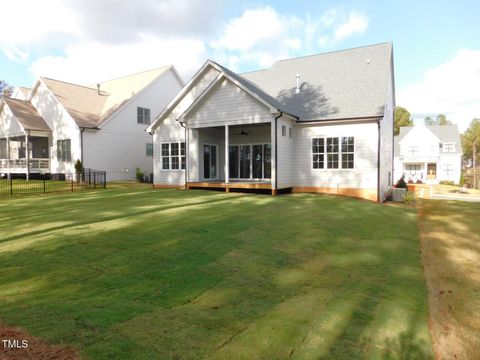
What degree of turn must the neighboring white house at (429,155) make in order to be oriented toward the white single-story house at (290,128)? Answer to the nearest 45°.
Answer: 0° — it already faces it

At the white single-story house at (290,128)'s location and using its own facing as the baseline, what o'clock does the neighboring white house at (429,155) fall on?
The neighboring white house is roughly at 1 o'clock from the white single-story house.

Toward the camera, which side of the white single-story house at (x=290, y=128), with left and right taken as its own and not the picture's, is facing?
back

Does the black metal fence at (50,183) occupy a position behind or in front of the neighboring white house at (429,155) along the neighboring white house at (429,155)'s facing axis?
in front

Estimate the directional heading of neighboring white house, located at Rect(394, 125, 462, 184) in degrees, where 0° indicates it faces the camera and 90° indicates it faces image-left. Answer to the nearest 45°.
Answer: approximately 0°

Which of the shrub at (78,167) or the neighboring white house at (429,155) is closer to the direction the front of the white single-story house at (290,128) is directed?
the neighboring white house

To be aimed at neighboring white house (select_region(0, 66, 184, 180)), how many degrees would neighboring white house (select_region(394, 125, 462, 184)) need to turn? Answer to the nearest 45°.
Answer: approximately 45° to its right

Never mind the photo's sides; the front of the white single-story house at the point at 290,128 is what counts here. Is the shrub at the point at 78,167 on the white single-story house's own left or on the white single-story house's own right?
on the white single-story house's own left

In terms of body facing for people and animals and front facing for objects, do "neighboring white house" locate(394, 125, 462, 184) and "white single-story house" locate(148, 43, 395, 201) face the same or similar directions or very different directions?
very different directions

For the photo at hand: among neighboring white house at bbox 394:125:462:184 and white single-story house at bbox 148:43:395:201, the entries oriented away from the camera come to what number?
1

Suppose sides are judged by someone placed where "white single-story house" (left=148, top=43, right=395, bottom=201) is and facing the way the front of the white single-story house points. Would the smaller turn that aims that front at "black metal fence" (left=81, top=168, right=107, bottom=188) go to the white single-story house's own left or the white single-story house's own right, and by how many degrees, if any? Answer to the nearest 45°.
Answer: approximately 90° to the white single-story house's own left

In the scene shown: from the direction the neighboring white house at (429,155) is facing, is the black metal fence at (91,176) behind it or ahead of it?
ahead

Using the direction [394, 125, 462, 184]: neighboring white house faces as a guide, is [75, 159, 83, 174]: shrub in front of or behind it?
in front

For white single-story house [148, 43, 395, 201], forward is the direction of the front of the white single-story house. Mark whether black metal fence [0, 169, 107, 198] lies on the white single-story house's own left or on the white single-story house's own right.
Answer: on the white single-story house's own left
